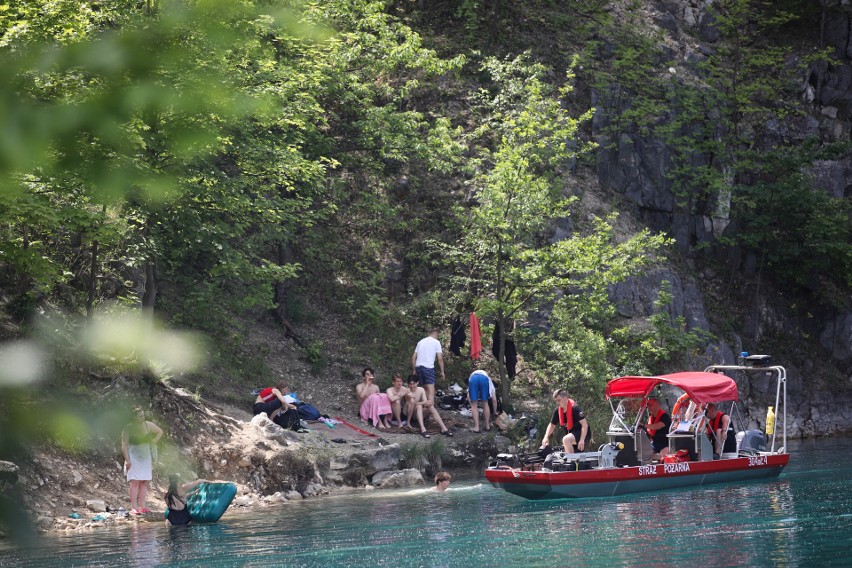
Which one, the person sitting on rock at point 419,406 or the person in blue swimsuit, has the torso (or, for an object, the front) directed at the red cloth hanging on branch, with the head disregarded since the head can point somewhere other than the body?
the person in blue swimsuit

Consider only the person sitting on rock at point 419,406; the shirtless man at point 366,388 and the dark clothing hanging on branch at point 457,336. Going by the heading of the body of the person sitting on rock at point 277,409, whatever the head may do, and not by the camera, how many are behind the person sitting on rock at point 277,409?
0

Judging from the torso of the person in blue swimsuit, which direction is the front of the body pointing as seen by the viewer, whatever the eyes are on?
away from the camera

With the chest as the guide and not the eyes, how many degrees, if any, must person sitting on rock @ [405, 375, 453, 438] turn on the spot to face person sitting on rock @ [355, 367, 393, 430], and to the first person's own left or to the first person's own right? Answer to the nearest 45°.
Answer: approximately 135° to the first person's own right

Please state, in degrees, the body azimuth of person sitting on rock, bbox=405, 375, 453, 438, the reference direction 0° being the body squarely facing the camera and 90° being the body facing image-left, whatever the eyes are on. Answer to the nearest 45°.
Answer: approximately 315°

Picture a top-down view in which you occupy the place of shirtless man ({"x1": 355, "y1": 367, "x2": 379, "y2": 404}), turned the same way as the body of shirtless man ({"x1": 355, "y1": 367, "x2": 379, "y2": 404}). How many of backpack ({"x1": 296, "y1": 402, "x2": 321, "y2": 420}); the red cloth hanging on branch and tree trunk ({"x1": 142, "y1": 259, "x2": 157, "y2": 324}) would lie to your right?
2

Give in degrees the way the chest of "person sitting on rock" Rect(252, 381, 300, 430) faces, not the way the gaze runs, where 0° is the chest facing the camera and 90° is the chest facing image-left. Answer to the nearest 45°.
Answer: approximately 270°

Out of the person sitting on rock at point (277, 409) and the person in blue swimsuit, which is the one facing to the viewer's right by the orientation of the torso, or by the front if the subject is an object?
the person sitting on rock

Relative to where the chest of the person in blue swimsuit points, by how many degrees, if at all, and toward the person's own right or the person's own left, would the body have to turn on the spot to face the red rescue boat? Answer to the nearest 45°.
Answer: approximately 135° to the person's own right

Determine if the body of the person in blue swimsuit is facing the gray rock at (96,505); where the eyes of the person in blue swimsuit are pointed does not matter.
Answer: no

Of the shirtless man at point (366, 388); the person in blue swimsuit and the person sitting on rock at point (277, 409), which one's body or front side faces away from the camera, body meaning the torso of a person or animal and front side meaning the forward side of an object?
the person in blue swimsuit
